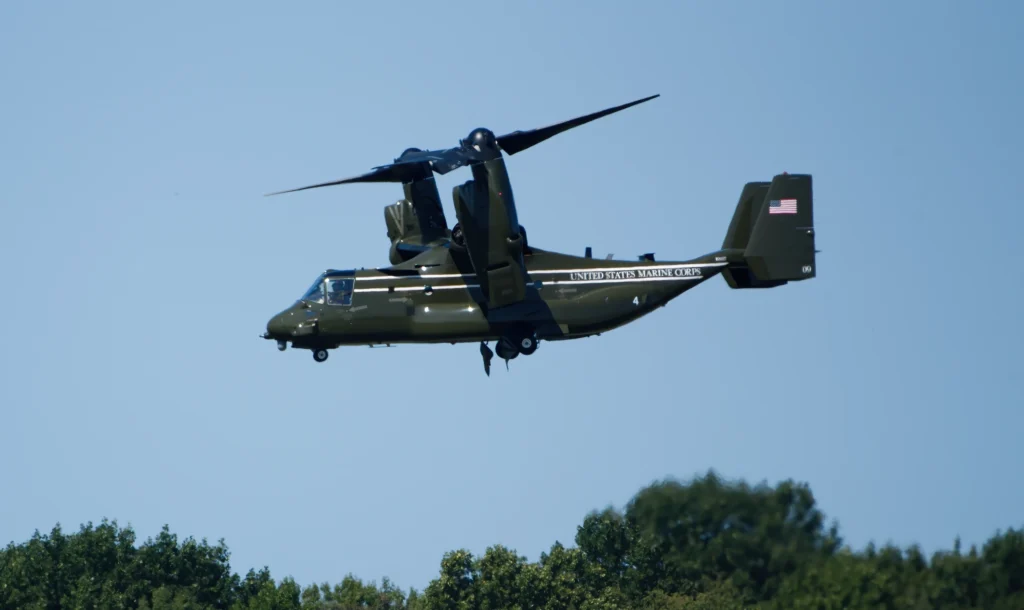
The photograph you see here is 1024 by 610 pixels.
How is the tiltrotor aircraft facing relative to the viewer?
to the viewer's left
